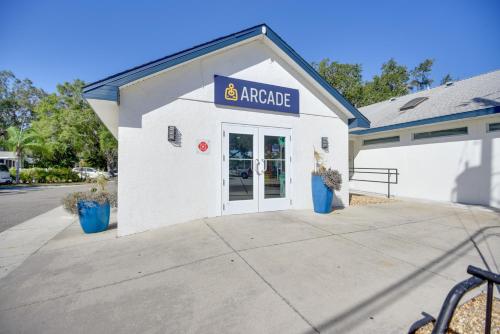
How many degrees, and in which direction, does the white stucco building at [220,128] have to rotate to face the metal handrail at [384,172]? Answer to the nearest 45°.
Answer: approximately 90° to its left

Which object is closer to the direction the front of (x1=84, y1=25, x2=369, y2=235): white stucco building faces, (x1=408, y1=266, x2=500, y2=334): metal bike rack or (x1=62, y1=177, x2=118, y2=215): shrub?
the metal bike rack

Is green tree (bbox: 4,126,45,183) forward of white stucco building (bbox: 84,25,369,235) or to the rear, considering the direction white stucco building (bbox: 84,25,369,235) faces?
to the rear

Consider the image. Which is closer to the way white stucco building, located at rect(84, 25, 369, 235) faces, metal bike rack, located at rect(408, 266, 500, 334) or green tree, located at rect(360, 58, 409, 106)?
the metal bike rack

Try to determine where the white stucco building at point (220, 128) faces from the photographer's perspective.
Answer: facing the viewer and to the right of the viewer

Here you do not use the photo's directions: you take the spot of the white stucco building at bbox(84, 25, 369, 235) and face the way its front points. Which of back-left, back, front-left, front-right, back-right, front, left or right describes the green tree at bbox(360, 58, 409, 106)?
left

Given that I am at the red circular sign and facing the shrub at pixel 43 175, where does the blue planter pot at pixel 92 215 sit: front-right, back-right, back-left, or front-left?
front-left

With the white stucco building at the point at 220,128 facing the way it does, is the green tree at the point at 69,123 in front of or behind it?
behind

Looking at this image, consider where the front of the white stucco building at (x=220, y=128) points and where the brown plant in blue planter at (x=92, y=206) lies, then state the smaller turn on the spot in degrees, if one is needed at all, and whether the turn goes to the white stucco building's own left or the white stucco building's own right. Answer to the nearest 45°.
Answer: approximately 45° to the white stucco building's own right

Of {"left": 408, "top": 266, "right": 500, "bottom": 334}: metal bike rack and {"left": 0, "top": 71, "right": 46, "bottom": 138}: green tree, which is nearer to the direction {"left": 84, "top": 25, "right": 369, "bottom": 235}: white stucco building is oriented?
the metal bike rack

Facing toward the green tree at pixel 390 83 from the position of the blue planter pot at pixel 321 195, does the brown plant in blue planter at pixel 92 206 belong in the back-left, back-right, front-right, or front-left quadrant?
back-left
